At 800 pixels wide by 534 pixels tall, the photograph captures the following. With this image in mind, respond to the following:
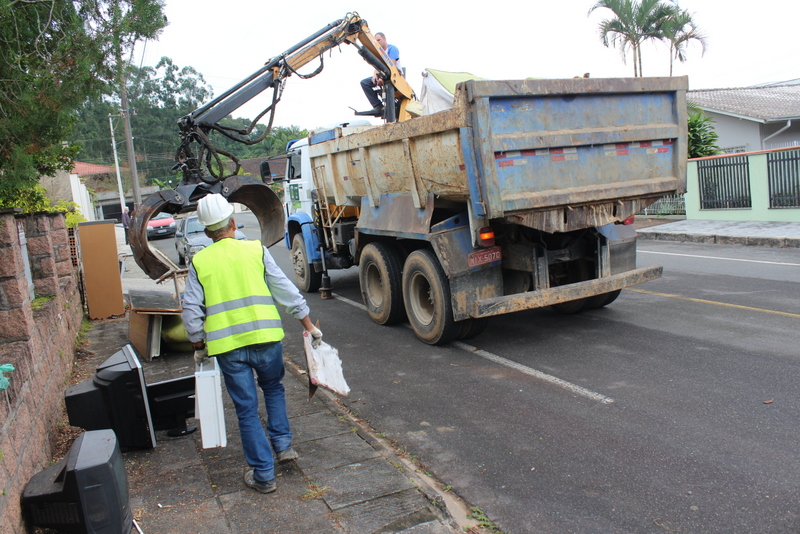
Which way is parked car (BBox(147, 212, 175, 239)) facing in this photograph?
toward the camera

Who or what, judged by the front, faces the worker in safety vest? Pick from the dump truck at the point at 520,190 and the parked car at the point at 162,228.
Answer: the parked car

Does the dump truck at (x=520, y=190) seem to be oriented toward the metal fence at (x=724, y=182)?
no

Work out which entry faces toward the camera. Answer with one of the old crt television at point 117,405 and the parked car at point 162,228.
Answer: the parked car

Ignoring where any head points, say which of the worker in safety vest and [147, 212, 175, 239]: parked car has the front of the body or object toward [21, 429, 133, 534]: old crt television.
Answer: the parked car

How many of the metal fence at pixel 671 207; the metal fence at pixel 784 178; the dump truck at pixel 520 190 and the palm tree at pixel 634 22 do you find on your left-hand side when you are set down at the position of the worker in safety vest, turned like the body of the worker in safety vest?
0

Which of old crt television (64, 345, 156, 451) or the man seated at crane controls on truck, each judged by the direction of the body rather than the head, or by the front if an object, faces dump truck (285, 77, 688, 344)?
the old crt television

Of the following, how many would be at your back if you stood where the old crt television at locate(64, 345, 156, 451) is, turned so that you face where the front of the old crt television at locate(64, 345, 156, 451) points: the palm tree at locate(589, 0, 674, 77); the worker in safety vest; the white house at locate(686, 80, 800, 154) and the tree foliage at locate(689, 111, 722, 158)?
0

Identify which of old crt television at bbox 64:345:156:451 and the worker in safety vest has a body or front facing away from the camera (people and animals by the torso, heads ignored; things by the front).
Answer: the worker in safety vest

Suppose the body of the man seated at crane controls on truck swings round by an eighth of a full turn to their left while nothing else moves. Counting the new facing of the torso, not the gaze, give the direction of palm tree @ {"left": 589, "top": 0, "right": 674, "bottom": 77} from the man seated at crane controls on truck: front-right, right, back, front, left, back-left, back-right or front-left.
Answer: back

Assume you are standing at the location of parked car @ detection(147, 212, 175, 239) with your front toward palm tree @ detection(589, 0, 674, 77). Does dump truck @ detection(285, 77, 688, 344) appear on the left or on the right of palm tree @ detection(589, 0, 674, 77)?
right

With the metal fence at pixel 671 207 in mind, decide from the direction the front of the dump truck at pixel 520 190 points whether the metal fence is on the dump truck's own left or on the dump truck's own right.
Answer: on the dump truck's own right

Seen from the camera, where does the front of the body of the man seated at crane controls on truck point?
to the viewer's left

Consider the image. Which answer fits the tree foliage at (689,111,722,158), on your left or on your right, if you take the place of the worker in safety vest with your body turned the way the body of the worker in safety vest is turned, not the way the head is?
on your right

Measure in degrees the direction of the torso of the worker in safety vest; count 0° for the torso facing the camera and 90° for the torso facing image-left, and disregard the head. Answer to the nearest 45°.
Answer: approximately 180°

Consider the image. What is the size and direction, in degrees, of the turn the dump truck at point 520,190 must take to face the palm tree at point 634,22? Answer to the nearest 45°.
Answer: approximately 45° to its right

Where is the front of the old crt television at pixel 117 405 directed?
to the viewer's right
